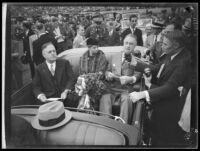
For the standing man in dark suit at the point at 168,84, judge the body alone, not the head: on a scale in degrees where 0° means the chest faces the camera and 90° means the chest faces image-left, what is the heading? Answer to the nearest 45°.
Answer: approximately 90°

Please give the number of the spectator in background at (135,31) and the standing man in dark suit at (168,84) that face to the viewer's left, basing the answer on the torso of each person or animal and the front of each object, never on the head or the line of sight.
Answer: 1

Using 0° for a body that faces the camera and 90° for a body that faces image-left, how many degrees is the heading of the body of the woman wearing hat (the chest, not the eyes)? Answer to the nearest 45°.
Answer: approximately 0°

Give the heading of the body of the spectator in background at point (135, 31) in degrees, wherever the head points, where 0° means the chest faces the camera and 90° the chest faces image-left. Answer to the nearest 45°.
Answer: approximately 0°

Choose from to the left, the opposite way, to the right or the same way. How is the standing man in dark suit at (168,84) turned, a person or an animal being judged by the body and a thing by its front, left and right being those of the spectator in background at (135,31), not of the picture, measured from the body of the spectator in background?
to the right
